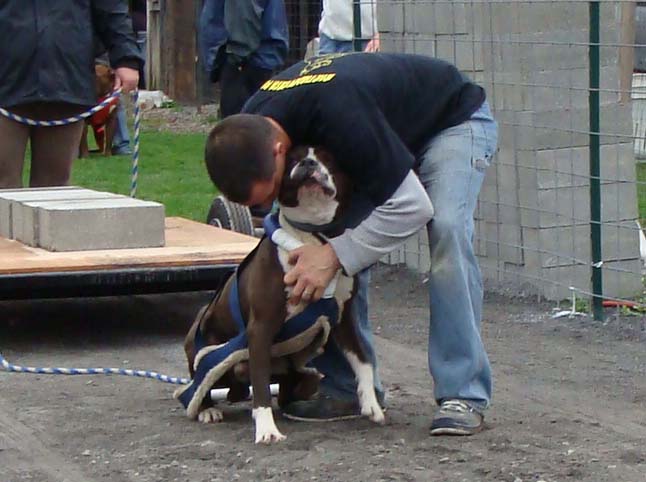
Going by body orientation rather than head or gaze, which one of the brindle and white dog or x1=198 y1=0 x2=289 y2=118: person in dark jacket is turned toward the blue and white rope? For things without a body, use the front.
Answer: the person in dark jacket

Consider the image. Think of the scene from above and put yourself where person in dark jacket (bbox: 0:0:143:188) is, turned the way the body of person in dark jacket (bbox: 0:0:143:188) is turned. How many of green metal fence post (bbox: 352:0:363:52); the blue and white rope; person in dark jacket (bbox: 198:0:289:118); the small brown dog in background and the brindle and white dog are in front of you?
2

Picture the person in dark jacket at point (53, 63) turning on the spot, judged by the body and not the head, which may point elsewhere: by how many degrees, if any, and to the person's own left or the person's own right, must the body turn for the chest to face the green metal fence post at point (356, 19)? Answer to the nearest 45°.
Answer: approximately 135° to the person's own left

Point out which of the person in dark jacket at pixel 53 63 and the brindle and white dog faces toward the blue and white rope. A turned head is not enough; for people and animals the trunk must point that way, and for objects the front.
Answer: the person in dark jacket

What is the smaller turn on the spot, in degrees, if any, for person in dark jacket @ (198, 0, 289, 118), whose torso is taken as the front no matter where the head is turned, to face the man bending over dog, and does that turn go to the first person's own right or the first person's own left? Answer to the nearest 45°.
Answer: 0° — they already face them

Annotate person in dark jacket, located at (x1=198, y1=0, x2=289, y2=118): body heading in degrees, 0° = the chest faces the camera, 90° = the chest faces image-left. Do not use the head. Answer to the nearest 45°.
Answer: approximately 0°

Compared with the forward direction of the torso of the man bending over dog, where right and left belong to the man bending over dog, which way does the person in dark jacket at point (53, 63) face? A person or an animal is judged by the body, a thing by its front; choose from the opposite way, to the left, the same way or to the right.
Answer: to the left

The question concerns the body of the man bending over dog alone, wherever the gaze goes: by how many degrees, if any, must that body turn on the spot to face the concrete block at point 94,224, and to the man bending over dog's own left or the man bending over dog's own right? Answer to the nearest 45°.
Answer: approximately 45° to the man bending over dog's own right

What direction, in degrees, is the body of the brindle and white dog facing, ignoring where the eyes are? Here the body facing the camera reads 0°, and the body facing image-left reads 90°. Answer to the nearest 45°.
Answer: approximately 315°

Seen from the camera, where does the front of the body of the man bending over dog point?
to the viewer's left
